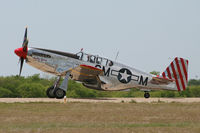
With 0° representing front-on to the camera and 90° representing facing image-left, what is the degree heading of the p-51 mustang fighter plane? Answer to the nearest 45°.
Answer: approximately 90°
